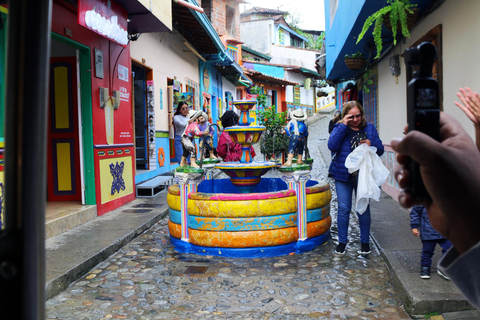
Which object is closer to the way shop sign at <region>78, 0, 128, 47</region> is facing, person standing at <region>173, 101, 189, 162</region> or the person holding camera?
the person holding camera

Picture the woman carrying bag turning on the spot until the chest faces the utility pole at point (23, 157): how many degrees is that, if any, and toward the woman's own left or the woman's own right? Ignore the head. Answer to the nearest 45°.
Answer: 0° — they already face it

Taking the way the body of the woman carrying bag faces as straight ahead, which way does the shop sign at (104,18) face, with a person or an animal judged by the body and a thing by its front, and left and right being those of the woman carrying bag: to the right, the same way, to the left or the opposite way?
to the left

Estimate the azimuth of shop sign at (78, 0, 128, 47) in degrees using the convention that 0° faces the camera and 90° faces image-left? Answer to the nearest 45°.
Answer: approximately 315°

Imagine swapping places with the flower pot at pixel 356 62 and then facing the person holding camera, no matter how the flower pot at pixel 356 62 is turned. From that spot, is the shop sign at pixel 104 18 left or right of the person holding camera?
right
